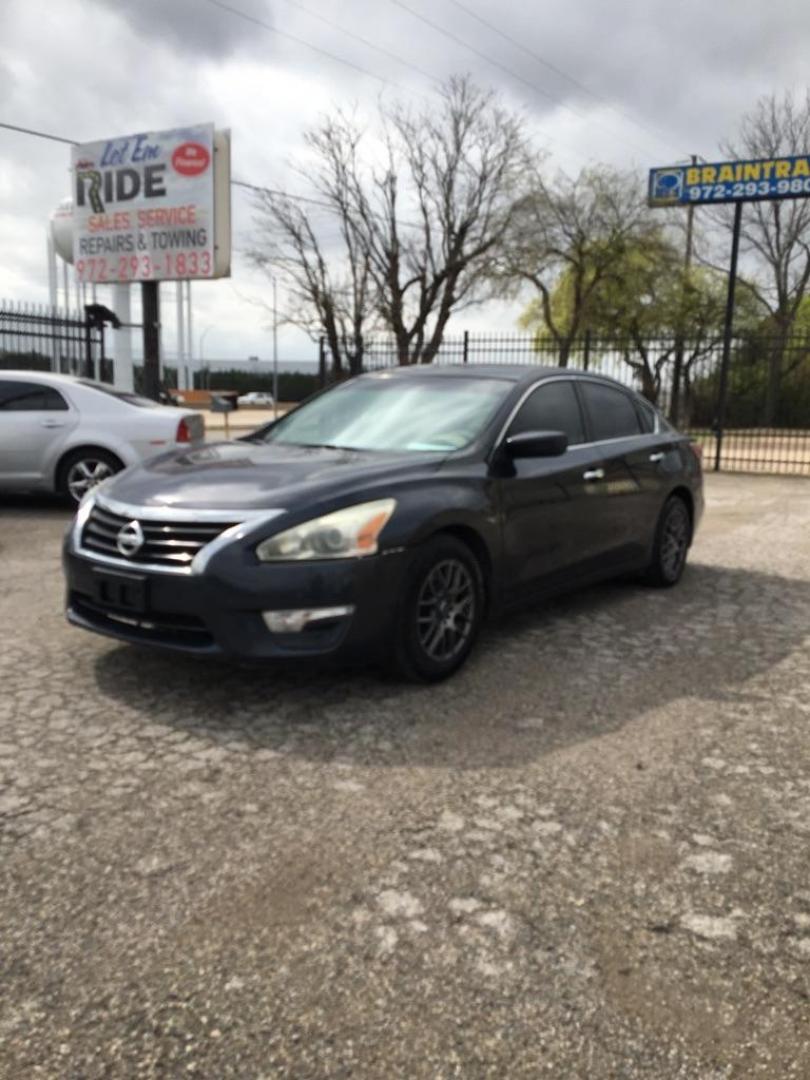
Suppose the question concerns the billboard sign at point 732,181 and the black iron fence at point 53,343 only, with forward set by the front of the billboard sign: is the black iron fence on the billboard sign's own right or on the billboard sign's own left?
on the billboard sign's own right

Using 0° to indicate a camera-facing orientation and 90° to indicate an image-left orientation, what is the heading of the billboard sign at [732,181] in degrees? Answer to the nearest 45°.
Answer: approximately 0°

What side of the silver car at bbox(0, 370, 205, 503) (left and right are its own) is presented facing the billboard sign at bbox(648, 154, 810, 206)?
back

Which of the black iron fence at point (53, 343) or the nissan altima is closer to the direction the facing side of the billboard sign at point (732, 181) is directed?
the nissan altima

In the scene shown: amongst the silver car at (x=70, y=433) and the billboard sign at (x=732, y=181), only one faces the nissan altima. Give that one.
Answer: the billboard sign

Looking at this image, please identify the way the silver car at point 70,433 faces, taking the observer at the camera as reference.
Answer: facing to the left of the viewer

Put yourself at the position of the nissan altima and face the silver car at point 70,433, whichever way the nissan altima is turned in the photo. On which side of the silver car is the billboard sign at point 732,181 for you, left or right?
right

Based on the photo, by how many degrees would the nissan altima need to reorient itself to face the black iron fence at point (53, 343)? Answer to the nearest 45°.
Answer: approximately 90° to its right

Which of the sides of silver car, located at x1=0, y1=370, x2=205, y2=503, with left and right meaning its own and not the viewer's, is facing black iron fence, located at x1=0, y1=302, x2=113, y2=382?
right

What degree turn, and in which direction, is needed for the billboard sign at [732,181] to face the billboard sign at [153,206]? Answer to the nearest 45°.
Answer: approximately 90° to its right

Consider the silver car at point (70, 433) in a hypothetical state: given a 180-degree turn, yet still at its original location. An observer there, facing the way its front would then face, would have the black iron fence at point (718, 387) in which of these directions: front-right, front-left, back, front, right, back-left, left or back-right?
front-left

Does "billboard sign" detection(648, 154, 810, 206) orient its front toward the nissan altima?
yes

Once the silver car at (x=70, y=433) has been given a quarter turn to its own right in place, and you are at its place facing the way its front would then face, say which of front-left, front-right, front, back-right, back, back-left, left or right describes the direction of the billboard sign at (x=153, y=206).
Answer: front

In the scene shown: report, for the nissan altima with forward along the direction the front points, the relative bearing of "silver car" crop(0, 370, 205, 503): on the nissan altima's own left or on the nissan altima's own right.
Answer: on the nissan altima's own right
